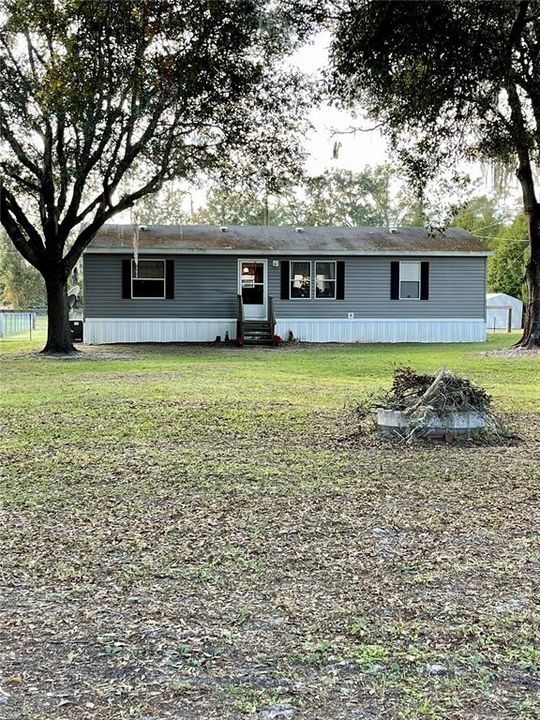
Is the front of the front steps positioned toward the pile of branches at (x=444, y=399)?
yes

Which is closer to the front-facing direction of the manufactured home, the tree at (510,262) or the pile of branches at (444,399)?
the pile of branches

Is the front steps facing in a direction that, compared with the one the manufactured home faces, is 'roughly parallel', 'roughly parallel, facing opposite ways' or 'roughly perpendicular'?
roughly parallel

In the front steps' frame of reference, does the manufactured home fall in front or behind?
behind

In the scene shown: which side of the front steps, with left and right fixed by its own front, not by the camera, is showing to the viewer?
front

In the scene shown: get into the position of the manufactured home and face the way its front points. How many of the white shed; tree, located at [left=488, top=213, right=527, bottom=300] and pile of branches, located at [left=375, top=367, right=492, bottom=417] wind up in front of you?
1

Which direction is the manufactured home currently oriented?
toward the camera

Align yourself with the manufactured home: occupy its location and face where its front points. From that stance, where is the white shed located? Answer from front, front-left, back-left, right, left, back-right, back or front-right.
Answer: back-left

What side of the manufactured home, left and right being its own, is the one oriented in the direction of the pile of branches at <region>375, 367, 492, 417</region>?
front

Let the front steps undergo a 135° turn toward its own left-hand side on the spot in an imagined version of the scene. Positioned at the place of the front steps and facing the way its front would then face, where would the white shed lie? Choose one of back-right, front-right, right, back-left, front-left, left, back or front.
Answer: front

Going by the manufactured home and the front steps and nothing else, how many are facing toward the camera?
2

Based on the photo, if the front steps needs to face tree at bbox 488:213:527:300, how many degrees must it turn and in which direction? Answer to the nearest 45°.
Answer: approximately 135° to its left

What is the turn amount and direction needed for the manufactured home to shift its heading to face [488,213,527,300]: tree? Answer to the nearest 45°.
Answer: approximately 135° to its left

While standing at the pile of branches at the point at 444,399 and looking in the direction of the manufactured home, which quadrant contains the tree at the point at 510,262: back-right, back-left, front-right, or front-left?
front-right

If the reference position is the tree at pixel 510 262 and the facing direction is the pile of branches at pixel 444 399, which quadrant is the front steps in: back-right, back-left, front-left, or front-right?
front-right
